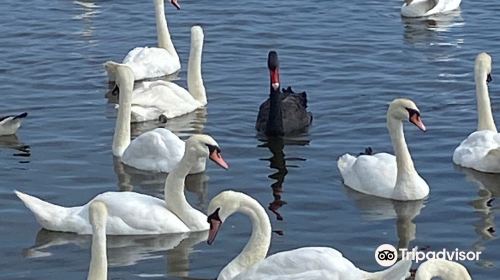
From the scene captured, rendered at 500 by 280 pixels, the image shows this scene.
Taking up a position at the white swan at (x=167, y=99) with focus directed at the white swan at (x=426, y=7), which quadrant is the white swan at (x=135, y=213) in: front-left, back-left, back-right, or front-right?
back-right

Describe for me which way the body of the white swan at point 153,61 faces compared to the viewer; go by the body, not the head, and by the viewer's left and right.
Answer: facing to the right of the viewer

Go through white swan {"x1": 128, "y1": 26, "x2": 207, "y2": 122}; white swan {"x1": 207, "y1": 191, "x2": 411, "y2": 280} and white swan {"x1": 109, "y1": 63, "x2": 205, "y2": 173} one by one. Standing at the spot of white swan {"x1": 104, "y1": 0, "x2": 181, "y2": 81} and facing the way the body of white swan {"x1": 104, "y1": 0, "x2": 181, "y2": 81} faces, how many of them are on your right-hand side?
3

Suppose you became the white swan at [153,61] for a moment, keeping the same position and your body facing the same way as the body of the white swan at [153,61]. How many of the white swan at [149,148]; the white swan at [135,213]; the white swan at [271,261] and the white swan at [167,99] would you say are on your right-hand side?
4

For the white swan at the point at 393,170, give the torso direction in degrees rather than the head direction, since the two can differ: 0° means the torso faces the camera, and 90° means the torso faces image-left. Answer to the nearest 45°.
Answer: approximately 315°

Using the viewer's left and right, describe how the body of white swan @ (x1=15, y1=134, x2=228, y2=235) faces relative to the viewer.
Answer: facing to the right of the viewer

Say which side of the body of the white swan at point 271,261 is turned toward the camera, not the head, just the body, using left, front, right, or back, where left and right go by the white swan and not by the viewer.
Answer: left
